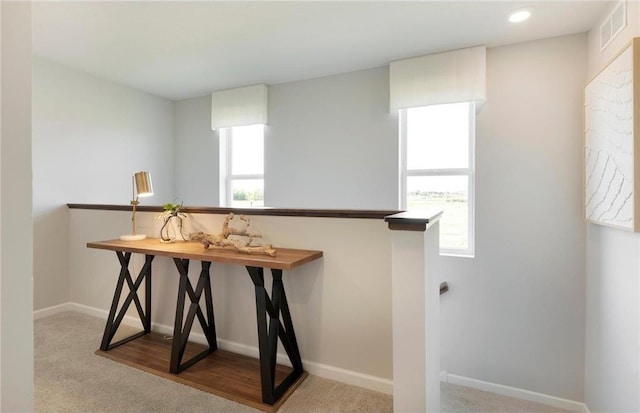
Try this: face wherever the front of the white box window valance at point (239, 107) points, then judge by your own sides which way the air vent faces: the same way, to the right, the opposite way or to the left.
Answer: to the right

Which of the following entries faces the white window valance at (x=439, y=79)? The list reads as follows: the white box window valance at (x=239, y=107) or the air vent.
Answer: the air vent

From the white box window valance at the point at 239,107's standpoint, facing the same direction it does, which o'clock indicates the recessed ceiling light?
The recessed ceiling light is roughly at 9 o'clock from the white box window valance.

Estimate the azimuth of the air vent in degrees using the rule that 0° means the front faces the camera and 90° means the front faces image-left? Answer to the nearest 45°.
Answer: approximately 90°

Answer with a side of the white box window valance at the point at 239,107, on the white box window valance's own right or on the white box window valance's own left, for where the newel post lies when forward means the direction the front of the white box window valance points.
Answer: on the white box window valance's own left

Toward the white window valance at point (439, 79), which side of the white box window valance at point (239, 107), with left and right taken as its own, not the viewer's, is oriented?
left

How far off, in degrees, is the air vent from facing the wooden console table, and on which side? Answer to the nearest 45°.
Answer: approximately 45° to its left

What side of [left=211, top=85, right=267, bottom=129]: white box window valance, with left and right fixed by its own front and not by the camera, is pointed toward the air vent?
left

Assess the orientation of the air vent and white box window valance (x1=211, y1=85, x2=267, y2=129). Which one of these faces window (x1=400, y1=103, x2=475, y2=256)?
the air vent
